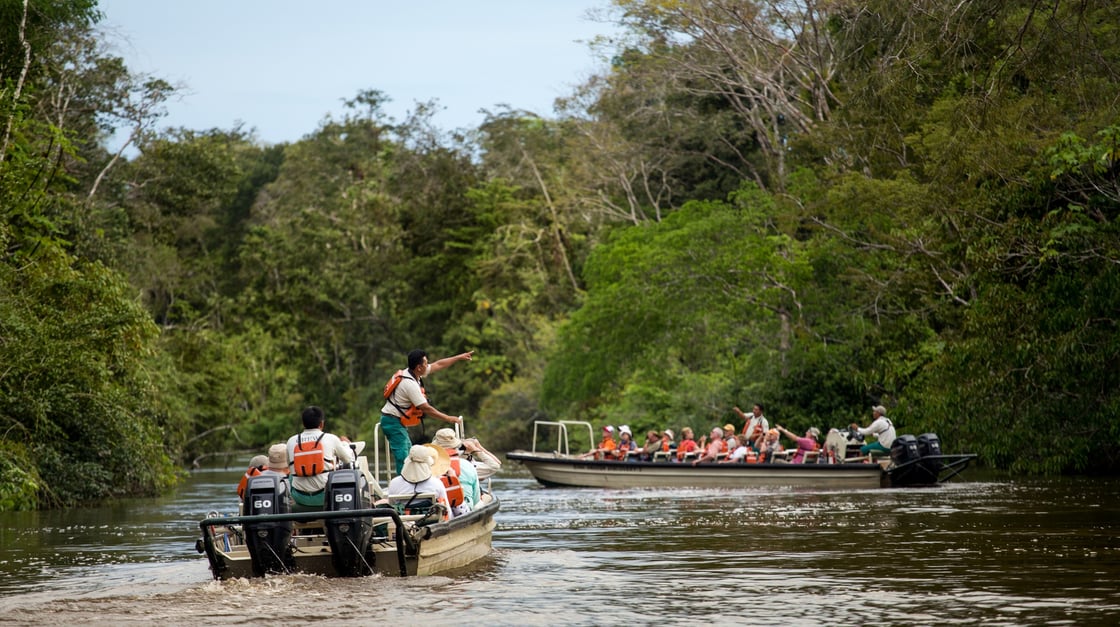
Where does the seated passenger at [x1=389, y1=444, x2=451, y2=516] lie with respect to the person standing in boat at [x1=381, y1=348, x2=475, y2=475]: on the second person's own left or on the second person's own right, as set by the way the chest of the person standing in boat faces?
on the second person's own right

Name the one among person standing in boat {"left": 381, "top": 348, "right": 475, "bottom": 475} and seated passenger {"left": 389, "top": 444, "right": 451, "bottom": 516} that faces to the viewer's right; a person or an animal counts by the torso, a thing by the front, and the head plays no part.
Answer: the person standing in boat

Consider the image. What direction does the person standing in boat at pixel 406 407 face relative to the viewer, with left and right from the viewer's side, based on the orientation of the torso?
facing to the right of the viewer

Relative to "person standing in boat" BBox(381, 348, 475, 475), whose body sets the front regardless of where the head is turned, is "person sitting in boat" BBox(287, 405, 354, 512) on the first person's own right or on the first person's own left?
on the first person's own right

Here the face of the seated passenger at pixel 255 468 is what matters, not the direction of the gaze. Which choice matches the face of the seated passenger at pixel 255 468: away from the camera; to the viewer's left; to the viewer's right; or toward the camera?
away from the camera

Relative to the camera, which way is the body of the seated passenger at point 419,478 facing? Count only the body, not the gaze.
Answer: away from the camera

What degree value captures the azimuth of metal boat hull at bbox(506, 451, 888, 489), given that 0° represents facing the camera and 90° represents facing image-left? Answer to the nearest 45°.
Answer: approximately 90°

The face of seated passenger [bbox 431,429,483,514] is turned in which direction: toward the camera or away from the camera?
away from the camera

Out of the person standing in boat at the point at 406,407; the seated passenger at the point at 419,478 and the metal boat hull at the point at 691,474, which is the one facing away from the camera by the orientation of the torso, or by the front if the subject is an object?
the seated passenger

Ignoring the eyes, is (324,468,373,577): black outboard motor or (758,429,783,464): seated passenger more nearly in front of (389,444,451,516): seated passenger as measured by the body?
the seated passenger

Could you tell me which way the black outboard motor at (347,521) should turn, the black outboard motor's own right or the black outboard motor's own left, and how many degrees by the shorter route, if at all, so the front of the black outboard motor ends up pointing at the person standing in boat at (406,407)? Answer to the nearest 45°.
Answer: approximately 45° to the black outboard motor's own left

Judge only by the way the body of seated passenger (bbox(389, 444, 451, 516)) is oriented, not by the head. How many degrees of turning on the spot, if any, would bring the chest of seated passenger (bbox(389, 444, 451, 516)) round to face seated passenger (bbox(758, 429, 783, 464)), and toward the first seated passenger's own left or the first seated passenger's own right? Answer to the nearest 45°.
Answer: approximately 45° to the first seated passenger's own right

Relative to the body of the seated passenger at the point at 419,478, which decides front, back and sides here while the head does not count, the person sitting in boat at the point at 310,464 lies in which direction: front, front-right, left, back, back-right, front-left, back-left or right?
back-left

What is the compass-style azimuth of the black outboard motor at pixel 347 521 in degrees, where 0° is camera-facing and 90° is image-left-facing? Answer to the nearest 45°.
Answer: approximately 225°

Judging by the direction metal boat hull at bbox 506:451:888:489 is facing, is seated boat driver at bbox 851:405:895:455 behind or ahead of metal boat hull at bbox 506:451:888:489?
behind

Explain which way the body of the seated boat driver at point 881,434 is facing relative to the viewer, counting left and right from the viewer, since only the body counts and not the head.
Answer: facing to the left of the viewer
